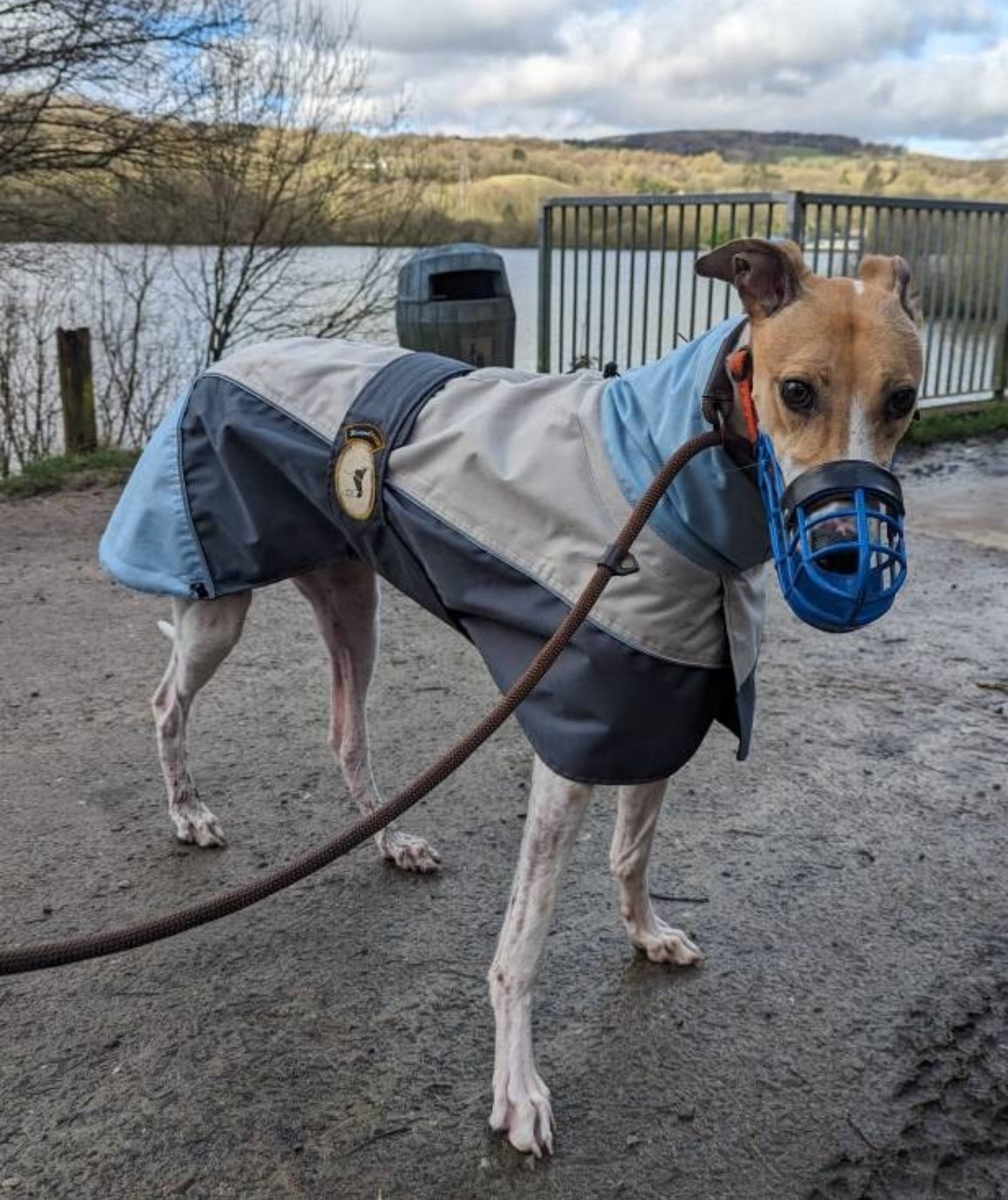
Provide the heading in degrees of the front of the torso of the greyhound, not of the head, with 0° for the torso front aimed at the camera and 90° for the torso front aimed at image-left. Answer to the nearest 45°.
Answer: approximately 315°

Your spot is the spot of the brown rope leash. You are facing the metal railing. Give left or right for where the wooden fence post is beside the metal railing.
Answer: left

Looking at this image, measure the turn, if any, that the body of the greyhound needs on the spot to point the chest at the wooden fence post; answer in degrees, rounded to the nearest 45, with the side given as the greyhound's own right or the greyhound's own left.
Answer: approximately 180°

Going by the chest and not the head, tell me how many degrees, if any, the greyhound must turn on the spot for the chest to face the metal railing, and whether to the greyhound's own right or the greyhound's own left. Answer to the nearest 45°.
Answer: approximately 135° to the greyhound's own left
